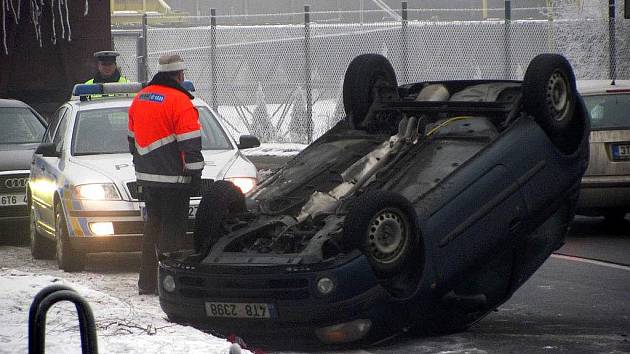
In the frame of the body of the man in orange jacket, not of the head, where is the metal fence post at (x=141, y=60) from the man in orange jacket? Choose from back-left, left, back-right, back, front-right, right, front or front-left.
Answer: front-left

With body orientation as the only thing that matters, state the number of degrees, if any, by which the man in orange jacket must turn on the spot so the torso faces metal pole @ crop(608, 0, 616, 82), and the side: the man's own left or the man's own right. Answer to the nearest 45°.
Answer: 0° — they already face it

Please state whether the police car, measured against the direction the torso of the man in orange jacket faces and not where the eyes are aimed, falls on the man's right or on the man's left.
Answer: on the man's left

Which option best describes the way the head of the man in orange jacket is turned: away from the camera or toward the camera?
away from the camera

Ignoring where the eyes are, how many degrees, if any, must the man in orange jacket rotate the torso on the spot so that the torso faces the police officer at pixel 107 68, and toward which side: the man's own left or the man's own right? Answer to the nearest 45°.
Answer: approximately 45° to the man's own left

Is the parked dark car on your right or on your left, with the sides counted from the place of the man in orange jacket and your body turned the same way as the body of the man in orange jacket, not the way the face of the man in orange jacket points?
on your left

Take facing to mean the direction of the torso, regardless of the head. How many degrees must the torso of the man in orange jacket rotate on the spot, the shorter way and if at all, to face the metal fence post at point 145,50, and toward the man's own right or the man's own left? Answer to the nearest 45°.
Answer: approximately 45° to the man's own left

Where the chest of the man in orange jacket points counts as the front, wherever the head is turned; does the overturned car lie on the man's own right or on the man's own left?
on the man's own right

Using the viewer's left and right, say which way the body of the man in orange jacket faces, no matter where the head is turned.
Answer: facing away from the viewer and to the right of the viewer

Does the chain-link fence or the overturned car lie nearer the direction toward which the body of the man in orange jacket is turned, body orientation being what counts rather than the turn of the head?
the chain-link fence
